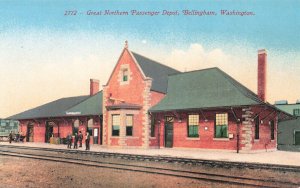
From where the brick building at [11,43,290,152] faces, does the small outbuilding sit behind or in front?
behind

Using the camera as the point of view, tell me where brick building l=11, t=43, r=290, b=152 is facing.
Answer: facing the viewer and to the left of the viewer
